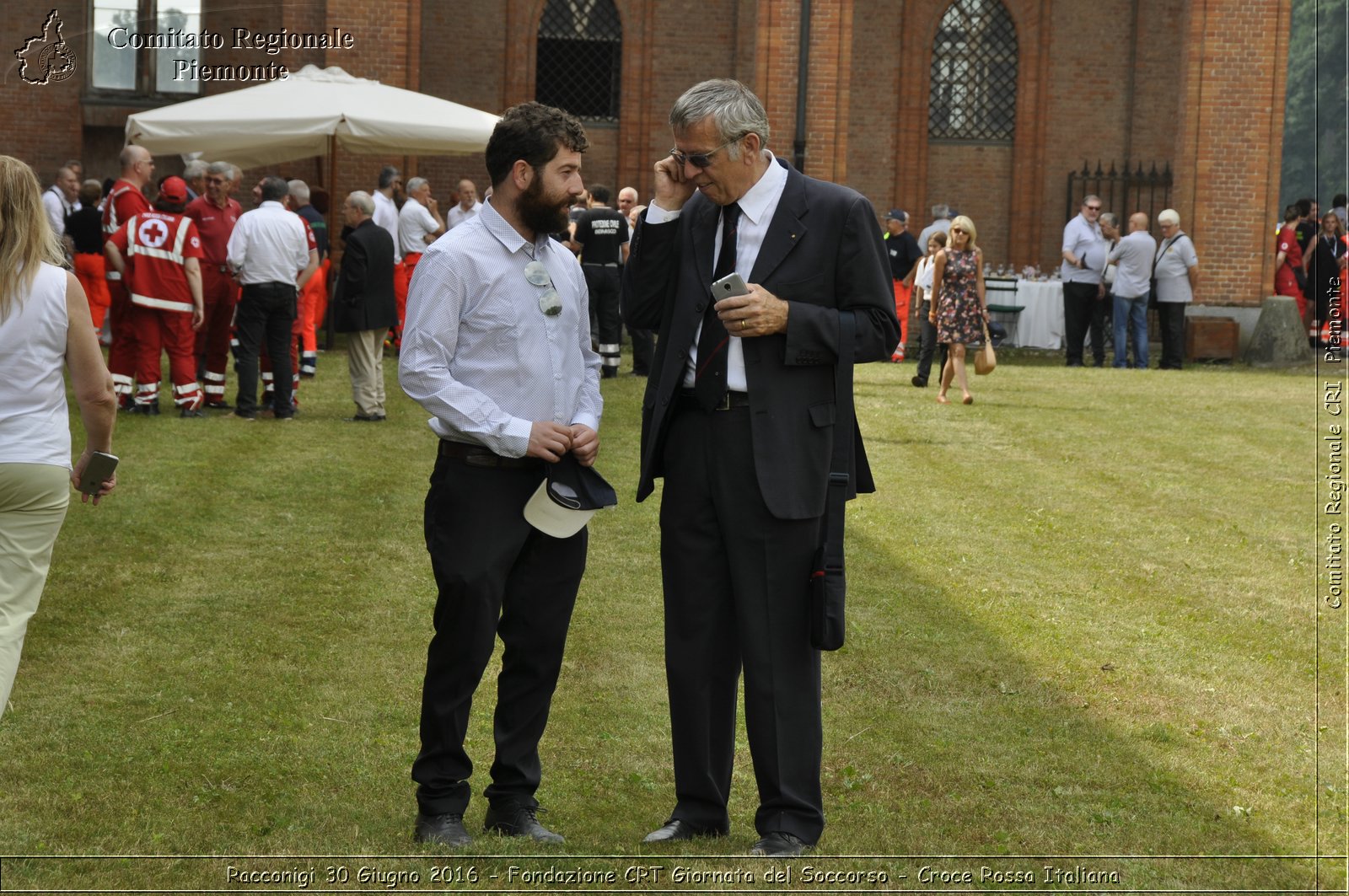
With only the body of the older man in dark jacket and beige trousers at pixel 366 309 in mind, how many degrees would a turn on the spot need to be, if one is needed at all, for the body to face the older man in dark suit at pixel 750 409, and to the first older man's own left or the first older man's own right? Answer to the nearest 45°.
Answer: approximately 135° to the first older man's own left

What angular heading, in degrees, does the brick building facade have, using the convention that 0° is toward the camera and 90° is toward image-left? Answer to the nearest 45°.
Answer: approximately 0°

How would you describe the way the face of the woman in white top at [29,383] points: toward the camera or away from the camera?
away from the camera

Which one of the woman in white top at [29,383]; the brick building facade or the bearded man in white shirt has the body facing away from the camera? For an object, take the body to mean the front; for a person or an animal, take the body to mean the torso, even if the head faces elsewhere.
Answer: the woman in white top

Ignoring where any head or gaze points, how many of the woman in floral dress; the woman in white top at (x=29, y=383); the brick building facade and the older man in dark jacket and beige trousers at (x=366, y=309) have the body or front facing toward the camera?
2

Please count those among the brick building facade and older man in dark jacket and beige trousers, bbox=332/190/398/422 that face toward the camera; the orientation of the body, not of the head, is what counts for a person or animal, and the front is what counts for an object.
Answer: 1

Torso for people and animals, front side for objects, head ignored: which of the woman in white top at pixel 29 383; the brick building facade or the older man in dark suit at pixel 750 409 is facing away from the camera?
the woman in white top

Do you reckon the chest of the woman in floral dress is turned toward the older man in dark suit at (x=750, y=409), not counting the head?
yes

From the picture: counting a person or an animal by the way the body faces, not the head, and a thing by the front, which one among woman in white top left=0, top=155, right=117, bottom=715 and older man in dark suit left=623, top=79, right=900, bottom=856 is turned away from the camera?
the woman in white top

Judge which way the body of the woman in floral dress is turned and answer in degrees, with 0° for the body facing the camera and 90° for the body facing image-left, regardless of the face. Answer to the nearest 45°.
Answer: approximately 0°

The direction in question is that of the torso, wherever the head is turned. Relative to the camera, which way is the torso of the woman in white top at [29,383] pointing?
away from the camera
